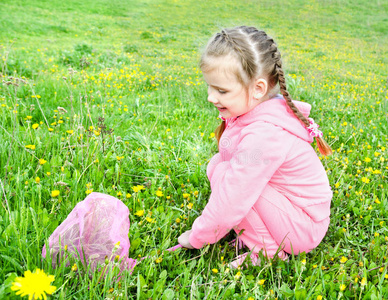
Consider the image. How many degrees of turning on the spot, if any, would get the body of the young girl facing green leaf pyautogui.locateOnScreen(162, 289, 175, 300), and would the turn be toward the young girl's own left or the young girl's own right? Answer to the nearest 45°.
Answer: approximately 45° to the young girl's own left

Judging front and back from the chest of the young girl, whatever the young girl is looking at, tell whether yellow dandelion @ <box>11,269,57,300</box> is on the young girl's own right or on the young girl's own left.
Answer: on the young girl's own left

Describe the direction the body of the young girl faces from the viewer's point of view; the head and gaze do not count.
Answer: to the viewer's left

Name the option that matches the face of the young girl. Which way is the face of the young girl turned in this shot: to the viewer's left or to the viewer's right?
to the viewer's left
